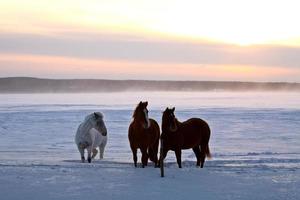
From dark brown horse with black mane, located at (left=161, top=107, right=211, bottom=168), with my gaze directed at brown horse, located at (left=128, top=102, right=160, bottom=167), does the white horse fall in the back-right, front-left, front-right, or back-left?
front-right

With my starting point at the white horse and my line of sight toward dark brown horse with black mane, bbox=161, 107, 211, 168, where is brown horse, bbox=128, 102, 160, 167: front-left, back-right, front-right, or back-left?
front-right

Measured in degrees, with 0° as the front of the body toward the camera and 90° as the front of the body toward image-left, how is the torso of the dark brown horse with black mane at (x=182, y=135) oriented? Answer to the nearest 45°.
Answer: approximately 45°

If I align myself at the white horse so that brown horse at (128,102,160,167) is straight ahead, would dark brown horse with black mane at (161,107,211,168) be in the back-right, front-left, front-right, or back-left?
front-left

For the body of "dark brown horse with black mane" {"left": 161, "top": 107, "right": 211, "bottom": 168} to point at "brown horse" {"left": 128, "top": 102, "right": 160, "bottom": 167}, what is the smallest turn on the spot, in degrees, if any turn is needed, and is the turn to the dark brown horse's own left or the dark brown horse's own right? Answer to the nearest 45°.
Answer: approximately 45° to the dark brown horse's own right

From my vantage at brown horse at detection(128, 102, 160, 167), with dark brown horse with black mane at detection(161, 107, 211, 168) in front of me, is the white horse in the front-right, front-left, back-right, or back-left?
back-left

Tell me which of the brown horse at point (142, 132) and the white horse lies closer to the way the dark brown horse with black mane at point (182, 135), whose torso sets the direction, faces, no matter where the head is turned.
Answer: the brown horse
